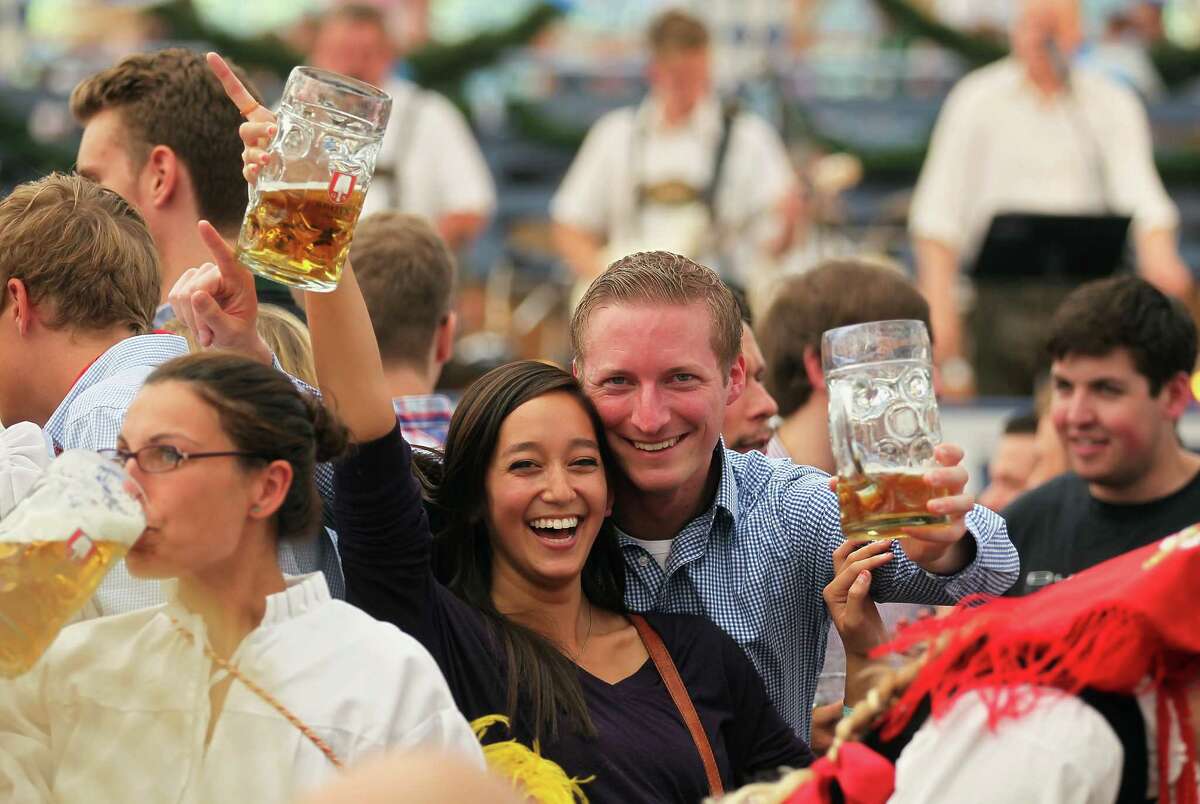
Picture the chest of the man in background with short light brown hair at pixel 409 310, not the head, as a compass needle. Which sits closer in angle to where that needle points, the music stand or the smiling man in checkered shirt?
the music stand

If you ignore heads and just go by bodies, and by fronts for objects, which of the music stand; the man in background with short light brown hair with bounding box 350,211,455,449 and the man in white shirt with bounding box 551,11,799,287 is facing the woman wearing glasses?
the man in white shirt

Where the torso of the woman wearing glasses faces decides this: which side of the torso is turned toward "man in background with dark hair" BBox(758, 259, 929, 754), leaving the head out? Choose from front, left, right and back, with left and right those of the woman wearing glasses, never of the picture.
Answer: back

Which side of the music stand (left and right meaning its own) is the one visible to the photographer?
back

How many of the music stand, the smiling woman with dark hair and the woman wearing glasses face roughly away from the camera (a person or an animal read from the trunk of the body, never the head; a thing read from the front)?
1

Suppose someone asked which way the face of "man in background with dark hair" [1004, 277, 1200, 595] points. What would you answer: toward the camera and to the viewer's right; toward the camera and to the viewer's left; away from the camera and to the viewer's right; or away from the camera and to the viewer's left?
toward the camera and to the viewer's left

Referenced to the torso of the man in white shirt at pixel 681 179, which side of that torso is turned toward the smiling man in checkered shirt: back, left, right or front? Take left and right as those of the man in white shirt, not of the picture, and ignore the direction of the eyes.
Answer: front

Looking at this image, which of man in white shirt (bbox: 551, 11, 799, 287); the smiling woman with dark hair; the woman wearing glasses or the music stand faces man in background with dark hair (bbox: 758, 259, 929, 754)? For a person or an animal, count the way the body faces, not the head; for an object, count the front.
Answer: the man in white shirt

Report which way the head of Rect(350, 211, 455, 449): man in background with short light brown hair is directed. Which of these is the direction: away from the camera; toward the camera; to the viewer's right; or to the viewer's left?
away from the camera

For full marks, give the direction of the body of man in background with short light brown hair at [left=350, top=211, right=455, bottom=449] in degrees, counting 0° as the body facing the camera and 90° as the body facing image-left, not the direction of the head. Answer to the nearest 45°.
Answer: approximately 225°

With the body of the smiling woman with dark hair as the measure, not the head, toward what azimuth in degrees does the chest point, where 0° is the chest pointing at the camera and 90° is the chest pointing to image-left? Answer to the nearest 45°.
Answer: approximately 0°

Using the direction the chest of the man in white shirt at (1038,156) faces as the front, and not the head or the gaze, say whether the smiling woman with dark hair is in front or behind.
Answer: in front

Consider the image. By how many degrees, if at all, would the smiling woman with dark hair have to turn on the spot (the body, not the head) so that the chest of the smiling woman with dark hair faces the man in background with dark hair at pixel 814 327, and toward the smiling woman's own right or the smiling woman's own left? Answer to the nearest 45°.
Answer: approximately 135° to the smiling woman's own left

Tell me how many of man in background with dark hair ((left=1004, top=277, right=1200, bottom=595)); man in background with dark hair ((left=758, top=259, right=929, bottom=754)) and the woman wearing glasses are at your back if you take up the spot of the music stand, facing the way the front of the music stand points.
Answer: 3
